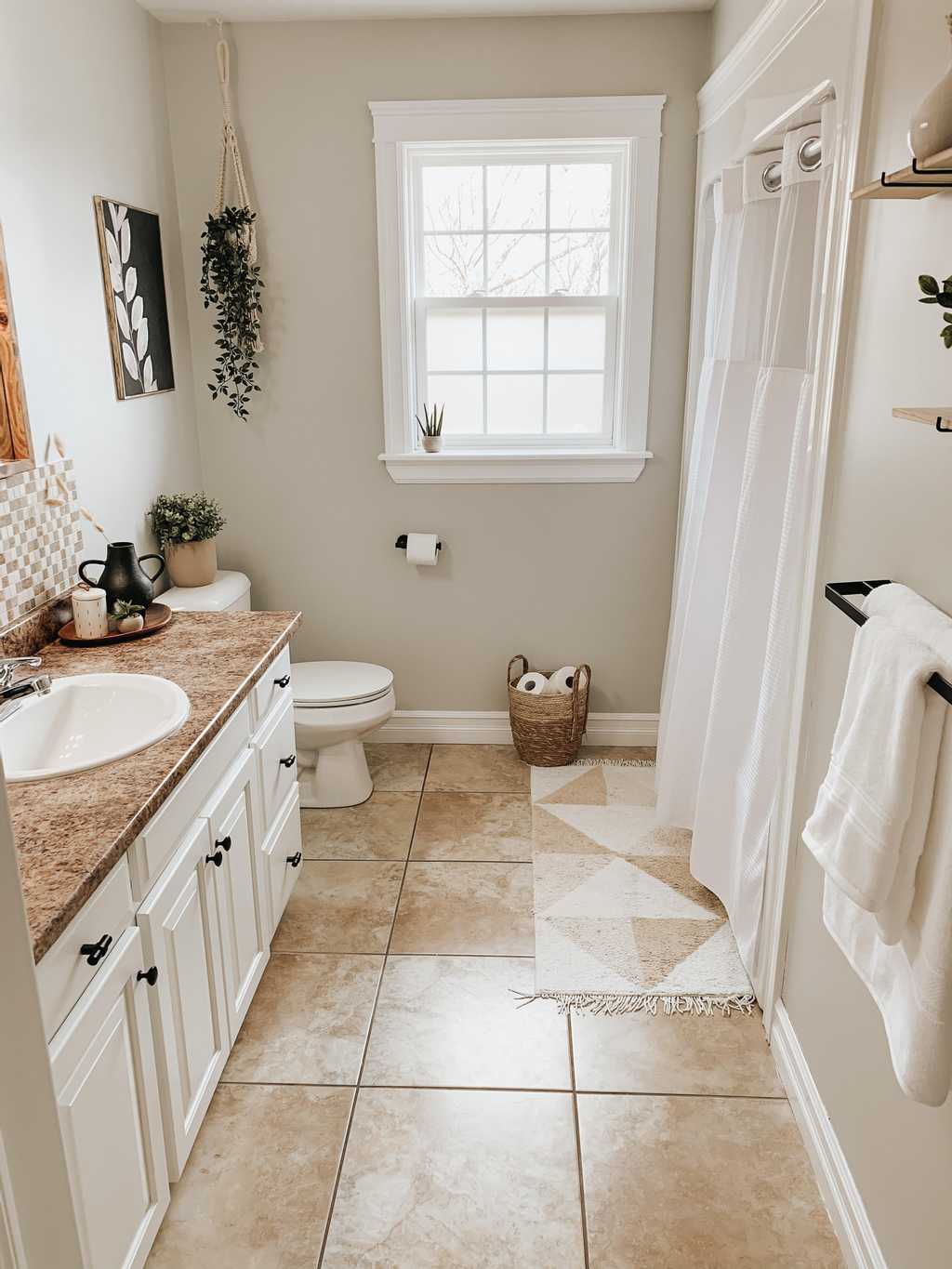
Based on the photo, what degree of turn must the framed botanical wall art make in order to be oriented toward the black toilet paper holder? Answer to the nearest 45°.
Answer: approximately 45° to its left

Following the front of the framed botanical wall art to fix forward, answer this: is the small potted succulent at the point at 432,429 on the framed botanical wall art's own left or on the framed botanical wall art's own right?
on the framed botanical wall art's own left

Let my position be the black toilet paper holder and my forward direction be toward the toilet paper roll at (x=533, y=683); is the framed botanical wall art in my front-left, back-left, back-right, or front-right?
back-right

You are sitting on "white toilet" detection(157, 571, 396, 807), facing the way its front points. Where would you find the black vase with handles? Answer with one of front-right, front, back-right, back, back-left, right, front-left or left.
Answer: back-right

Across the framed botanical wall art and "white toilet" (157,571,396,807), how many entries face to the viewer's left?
0

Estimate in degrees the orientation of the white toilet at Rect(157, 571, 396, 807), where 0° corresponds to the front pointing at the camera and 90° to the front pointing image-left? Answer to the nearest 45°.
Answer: approximately 270°

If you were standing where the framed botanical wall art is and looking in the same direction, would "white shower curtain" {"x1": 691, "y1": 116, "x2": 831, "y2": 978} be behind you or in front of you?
in front

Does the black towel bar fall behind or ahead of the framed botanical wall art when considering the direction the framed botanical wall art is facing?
ahead
